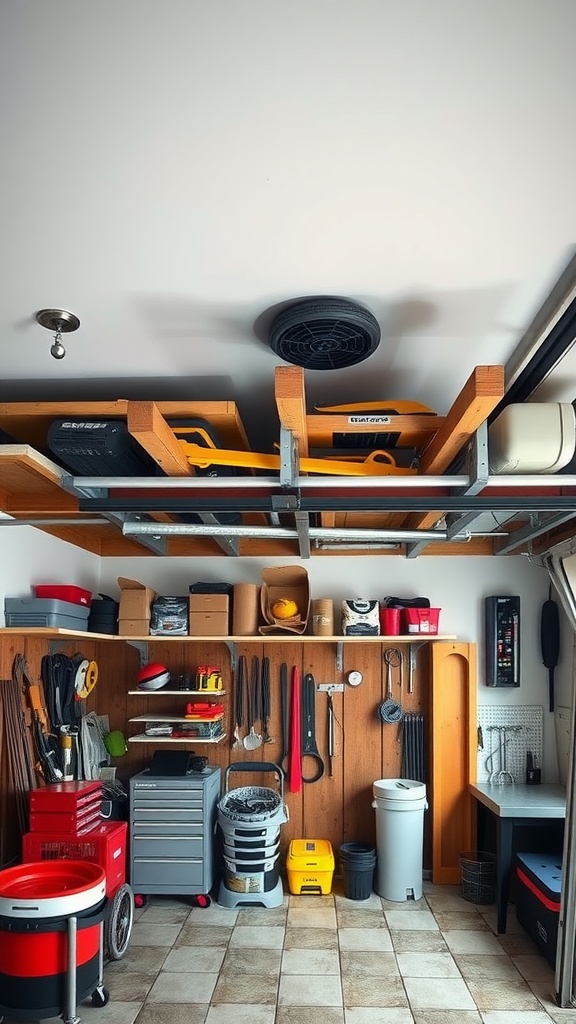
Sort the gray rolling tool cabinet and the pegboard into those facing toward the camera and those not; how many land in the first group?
2

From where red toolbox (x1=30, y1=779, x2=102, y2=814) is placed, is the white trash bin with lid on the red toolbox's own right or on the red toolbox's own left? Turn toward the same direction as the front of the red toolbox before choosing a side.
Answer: on the red toolbox's own left

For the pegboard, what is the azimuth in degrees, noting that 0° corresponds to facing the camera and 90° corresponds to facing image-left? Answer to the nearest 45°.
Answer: approximately 0°

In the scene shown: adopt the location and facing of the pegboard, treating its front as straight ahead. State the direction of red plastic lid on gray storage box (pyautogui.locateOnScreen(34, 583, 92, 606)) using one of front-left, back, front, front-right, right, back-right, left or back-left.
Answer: front-right

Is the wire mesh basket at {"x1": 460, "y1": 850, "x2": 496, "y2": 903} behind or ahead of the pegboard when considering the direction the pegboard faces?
ahead

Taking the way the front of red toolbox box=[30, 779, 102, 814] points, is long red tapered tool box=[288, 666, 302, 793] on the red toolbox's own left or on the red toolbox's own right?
on the red toolbox's own left
